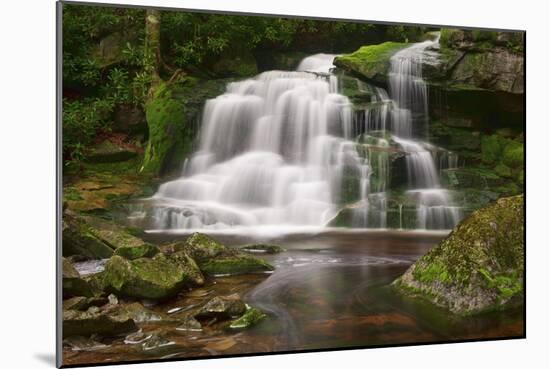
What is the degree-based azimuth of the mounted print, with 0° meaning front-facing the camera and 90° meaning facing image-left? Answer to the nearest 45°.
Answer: approximately 315°
